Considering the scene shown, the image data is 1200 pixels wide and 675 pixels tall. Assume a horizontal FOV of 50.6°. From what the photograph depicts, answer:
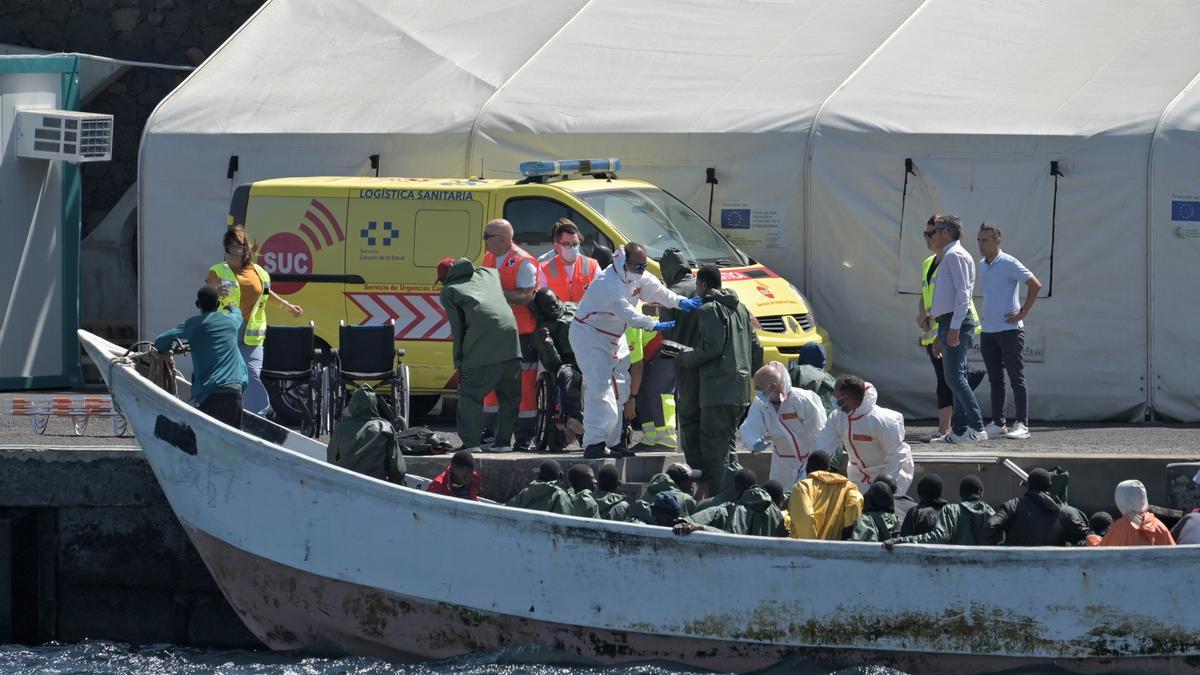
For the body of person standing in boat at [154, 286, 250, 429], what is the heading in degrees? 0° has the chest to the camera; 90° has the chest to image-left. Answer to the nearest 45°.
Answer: approximately 180°

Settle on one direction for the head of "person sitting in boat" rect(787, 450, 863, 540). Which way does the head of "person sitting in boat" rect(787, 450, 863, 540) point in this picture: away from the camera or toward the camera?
away from the camera

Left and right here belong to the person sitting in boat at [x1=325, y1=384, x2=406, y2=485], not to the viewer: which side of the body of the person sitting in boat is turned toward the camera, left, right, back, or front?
back

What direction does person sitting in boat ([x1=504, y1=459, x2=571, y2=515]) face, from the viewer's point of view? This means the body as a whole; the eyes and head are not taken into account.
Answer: away from the camera

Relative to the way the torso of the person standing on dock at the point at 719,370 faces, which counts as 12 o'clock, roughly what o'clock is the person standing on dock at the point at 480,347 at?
the person standing on dock at the point at 480,347 is roughly at 11 o'clock from the person standing on dock at the point at 719,370.

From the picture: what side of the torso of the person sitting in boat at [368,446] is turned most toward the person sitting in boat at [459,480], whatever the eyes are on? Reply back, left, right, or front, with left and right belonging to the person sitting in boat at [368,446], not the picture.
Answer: right

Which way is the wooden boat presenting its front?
to the viewer's left

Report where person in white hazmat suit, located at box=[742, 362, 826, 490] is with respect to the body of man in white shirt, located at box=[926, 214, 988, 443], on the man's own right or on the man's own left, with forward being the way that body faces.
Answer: on the man's own left

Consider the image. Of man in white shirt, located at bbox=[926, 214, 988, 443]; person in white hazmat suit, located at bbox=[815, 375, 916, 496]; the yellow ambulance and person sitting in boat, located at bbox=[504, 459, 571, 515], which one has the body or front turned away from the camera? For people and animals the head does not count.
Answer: the person sitting in boat

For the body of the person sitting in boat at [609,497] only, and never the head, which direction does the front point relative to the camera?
away from the camera

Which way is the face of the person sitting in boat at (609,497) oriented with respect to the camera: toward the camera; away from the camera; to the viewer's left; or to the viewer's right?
away from the camera

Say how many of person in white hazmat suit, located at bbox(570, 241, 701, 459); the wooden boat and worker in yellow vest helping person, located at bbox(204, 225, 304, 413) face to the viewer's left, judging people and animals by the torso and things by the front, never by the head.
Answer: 1

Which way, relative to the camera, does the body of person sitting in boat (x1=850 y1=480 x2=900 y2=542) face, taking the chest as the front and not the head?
away from the camera

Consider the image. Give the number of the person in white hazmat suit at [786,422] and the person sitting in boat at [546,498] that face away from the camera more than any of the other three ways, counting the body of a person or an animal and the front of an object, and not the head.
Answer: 1

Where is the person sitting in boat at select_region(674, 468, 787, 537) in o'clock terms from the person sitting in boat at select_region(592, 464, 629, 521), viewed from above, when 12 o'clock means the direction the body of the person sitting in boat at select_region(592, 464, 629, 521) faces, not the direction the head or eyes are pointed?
the person sitting in boat at select_region(674, 468, 787, 537) is roughly at 4 o'clock from the person sitting in boat at select_region(592, 464, 629, 521).

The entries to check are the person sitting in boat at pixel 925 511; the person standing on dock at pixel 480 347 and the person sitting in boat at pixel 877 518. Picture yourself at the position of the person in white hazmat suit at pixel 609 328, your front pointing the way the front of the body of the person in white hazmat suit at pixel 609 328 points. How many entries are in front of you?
2

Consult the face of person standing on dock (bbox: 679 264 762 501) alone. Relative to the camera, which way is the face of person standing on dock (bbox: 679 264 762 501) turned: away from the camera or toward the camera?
away from the camera
